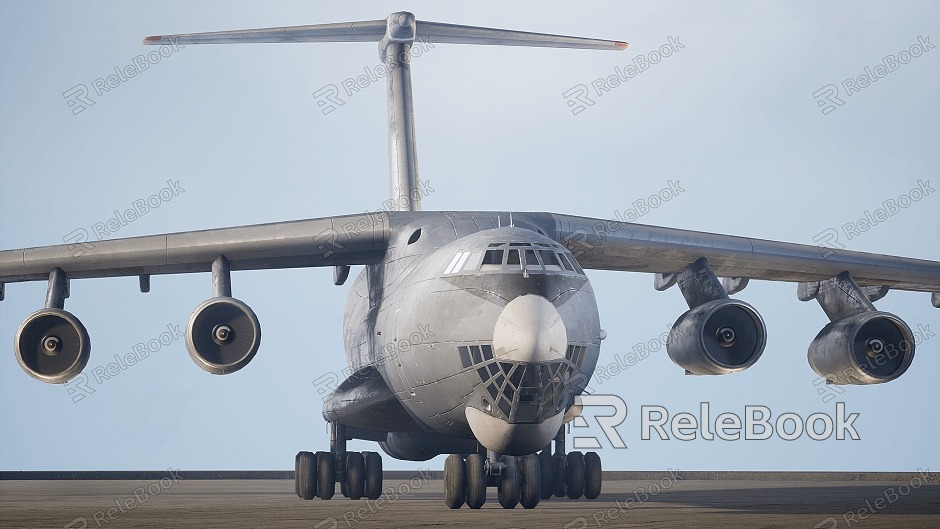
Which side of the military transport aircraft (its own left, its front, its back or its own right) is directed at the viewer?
front
